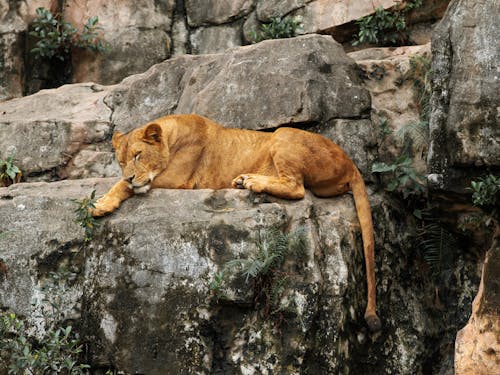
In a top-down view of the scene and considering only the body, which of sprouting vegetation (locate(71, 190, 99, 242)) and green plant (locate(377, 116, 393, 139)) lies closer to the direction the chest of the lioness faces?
the sprouting vegetation

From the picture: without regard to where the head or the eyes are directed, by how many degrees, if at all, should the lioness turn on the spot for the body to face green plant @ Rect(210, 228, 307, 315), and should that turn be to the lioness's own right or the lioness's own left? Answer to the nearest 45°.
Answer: approximately 90° to the lioness's own left

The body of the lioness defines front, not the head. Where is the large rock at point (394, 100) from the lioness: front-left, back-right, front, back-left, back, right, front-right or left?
back-right

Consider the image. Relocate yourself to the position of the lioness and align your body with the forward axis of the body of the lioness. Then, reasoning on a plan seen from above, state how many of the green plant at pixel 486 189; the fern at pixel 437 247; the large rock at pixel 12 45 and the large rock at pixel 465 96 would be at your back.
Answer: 3

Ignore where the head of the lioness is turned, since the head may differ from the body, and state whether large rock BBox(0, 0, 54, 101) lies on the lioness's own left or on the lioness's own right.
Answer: on the lioness's own right

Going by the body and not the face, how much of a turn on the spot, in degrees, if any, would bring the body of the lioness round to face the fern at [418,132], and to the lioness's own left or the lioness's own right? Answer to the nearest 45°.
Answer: approximately 180°

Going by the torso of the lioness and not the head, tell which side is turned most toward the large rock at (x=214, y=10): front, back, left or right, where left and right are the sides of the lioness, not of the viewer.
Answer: right

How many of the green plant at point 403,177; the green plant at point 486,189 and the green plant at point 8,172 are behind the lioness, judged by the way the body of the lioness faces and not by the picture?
2

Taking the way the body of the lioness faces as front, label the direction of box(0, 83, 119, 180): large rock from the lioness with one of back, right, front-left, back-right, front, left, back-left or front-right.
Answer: front-right

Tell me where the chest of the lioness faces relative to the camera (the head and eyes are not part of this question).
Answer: to the viewer's left

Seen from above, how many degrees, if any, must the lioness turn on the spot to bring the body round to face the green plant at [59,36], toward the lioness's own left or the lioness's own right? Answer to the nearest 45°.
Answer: approximately 45° to the lioness's own right

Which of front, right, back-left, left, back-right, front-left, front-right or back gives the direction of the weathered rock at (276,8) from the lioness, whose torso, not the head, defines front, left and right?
right

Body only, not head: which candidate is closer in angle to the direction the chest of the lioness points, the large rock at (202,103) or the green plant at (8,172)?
the green plant

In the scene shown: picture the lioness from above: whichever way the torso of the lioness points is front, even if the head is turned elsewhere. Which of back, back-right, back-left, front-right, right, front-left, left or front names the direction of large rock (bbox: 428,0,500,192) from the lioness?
back

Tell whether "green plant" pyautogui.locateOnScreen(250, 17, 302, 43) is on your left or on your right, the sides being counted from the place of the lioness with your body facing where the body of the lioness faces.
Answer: on your right

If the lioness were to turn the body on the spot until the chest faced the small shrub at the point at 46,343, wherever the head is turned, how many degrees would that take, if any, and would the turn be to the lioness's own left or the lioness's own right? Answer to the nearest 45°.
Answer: approximately 45° to the lioness's own left
